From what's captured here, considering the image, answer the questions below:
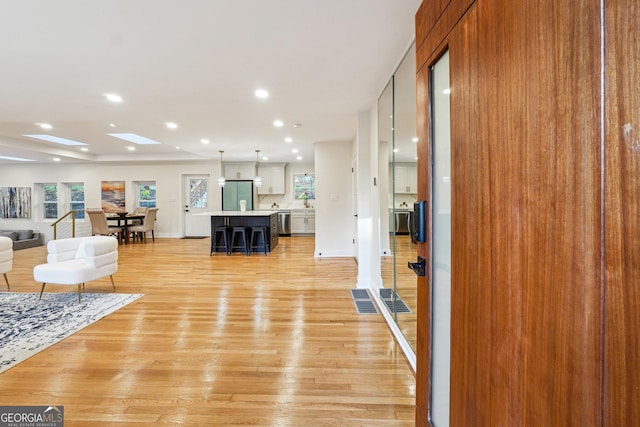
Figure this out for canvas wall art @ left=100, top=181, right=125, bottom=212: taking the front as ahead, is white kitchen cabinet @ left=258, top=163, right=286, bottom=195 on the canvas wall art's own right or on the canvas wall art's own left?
on the canvas wall art's own left

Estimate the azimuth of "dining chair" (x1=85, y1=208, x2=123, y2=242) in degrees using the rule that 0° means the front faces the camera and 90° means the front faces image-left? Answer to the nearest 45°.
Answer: approximately 225°

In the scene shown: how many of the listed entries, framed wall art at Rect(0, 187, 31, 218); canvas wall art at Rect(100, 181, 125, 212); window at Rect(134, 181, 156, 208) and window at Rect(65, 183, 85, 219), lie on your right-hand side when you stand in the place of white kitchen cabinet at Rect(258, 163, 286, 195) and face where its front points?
4

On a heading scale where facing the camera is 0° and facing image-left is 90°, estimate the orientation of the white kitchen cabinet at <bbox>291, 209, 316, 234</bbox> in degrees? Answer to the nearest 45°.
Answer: approximately 0°

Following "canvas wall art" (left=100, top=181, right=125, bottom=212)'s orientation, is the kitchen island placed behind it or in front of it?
in front

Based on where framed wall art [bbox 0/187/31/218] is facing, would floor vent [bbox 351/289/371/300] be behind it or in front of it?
in front

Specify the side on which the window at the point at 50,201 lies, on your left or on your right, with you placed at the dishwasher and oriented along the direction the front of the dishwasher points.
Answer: on your right

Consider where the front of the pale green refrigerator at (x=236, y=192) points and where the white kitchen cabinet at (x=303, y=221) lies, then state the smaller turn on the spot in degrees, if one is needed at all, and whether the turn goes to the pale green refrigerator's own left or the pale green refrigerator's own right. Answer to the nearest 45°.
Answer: approximately 90° to the pale green refrigerator's own left

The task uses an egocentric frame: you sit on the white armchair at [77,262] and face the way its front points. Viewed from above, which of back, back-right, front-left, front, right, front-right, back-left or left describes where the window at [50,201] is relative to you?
back-right

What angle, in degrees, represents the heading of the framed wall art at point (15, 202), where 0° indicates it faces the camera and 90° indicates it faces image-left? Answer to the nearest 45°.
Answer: approximately 0°

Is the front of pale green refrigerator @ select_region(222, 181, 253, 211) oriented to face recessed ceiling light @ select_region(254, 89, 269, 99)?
yes

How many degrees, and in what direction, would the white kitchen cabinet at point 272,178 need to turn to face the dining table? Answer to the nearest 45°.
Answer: approximately 90° to its right
